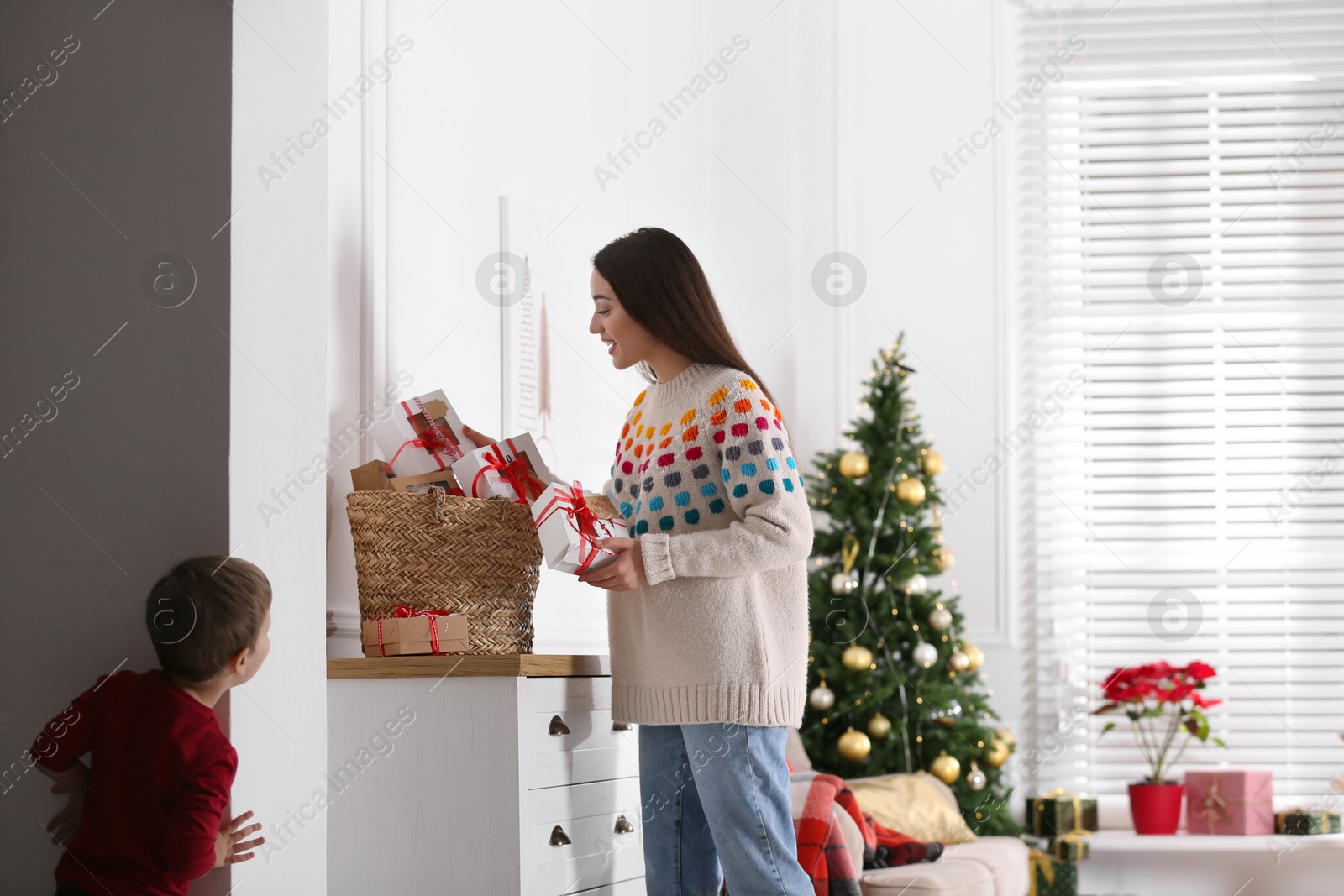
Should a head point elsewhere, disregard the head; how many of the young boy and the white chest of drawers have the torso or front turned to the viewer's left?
0

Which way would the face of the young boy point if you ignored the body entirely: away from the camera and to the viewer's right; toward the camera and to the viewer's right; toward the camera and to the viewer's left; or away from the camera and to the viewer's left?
away from the camera and to the viewer's right

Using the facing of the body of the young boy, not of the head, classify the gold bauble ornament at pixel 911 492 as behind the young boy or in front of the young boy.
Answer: in front

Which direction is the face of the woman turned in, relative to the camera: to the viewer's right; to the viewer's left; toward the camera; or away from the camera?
to the viewer's left

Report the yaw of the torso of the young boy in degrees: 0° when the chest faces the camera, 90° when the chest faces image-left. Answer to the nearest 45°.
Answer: approximately 225°

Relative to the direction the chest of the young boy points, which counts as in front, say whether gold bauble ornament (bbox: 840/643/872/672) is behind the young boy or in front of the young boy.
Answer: in front

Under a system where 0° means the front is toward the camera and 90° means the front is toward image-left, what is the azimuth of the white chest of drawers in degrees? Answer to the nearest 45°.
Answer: approximately 315°

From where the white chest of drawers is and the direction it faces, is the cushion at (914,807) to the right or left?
on its left

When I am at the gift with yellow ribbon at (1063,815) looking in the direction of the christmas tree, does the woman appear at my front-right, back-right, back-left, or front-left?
front-left

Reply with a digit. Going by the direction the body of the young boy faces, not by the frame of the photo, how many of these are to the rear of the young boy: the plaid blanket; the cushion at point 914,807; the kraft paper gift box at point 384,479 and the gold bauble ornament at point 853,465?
0

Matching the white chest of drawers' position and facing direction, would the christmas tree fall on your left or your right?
on your left
